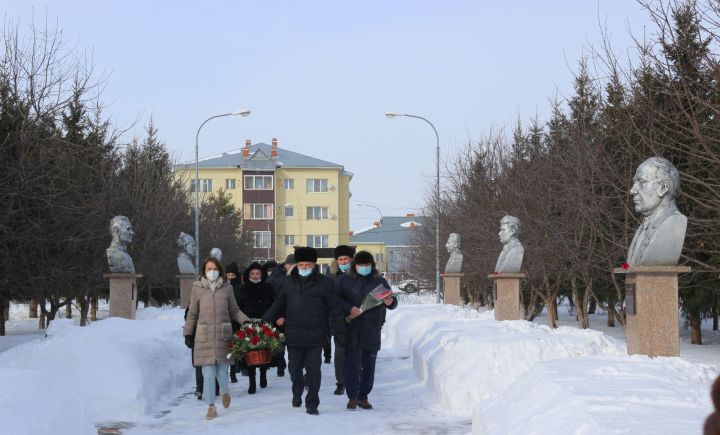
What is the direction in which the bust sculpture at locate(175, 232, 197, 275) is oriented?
to the viewer's right

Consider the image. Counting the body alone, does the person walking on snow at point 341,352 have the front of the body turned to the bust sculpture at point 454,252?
no

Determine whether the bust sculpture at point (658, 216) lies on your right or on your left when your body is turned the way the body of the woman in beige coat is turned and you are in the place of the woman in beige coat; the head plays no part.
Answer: on your left

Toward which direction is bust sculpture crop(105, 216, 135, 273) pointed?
to the viewer's right

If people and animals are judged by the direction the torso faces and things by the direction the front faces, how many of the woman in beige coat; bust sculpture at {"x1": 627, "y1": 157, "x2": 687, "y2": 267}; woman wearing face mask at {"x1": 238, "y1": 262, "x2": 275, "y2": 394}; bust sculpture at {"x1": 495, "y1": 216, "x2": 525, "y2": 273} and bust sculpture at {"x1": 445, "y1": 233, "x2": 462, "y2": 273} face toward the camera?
2

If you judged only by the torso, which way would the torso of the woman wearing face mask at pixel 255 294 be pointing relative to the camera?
toward the camera

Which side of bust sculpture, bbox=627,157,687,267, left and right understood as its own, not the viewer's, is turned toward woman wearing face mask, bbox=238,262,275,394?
front

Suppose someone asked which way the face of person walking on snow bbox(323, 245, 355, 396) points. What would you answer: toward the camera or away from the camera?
toward the camera

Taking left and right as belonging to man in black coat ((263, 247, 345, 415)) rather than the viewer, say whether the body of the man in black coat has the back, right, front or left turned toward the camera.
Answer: front

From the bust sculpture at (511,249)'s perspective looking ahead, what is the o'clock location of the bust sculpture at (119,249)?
the bust sculpture at (119,249) is roughly at 12 o'clock from the bust sculpture at (511,249).

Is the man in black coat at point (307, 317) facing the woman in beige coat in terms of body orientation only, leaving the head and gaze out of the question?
no

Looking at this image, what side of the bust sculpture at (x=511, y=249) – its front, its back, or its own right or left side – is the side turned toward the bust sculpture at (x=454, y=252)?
right

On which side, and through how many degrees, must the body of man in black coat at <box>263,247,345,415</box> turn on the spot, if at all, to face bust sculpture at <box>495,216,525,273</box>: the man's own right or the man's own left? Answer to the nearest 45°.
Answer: approximately 135° to the man's own left

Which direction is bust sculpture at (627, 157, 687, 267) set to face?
to the viewer's left

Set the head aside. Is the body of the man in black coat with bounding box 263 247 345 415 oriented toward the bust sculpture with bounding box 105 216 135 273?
no

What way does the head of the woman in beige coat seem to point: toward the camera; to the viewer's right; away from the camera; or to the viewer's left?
toward the camera

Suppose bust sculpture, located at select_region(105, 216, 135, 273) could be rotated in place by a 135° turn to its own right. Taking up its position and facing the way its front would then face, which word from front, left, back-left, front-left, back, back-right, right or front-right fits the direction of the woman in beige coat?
front-left

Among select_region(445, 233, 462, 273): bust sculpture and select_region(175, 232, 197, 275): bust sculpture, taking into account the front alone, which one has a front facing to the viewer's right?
select_region(175, 232, 197, 275): bust sculpture

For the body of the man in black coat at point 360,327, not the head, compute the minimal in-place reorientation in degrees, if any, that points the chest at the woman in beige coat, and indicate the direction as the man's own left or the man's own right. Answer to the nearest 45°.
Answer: approximately 90° to the man's own right

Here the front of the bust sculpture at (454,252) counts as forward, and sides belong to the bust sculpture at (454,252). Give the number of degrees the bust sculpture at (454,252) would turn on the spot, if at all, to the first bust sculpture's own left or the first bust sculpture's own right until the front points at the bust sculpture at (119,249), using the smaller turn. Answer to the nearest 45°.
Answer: approximately 45° to the first bust sculpture's own left

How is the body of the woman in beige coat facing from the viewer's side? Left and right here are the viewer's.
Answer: facing the viewer

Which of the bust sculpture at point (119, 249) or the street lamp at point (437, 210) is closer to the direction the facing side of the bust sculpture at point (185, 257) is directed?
the street lamp

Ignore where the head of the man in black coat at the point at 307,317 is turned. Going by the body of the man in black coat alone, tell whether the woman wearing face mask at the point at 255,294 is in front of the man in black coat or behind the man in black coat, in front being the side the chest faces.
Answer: behind

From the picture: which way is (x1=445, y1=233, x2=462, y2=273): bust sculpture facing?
to the viewer's left

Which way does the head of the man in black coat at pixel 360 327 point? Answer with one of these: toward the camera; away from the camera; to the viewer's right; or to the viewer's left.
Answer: toward the camera
